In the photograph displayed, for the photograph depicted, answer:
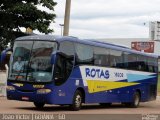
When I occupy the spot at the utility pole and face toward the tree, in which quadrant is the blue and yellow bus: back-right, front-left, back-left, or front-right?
back-left

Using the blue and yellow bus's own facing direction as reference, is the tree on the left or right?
on its right

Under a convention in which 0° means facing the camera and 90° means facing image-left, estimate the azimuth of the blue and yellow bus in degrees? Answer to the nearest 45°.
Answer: approximately 45°

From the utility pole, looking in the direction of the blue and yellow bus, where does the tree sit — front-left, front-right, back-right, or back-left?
back-right

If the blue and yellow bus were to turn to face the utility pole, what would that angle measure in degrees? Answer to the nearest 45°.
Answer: approximately 135° to its right
